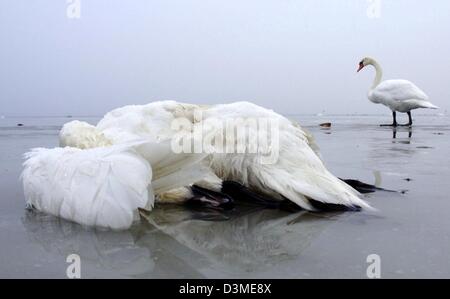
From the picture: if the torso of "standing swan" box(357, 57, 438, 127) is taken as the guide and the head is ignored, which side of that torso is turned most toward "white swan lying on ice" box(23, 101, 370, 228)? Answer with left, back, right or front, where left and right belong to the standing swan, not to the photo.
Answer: left

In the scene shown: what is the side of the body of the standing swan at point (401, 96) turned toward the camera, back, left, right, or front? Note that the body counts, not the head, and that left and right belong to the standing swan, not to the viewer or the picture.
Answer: left
